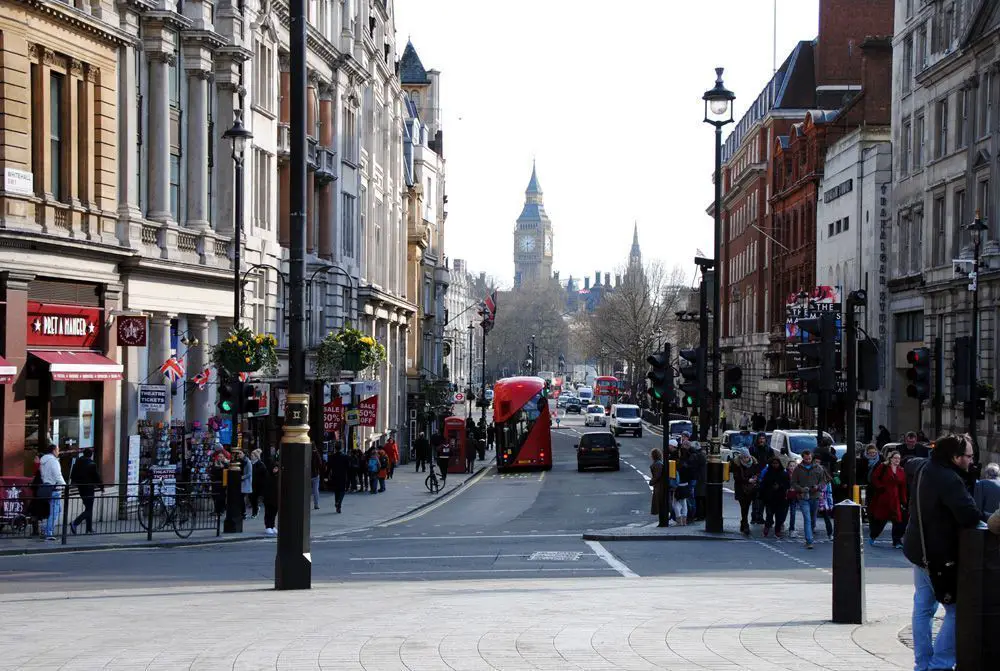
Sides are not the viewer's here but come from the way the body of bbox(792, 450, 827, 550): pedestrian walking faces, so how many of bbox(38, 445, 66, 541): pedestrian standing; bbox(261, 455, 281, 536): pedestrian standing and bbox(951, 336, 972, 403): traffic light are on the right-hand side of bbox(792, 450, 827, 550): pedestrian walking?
2

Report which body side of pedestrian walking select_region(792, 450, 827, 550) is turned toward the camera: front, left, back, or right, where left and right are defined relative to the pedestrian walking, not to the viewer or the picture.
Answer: front

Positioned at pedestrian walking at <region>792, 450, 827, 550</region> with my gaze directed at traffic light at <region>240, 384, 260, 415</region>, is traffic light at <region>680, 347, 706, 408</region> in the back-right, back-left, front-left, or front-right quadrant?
front-right

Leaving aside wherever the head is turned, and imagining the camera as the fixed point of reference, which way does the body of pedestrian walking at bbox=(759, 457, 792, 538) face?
toward the camera

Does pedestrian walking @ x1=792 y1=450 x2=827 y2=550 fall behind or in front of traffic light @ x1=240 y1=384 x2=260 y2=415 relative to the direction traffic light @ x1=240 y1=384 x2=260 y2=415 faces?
in front

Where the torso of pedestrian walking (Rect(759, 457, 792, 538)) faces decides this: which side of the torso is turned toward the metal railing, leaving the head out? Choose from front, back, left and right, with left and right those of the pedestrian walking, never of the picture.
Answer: right

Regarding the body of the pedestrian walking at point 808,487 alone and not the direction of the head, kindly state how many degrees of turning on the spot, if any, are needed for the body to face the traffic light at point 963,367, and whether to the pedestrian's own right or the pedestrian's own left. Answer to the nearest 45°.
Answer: approximately 135° to the pedestrian's own left
